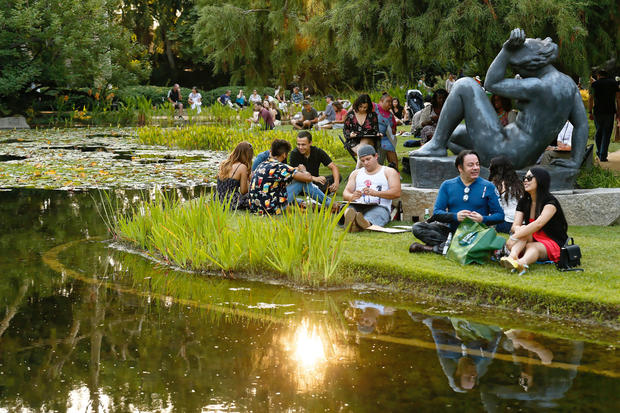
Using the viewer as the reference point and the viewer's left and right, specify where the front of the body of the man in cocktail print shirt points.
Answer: facing away from the viewer and to the right of the viewer

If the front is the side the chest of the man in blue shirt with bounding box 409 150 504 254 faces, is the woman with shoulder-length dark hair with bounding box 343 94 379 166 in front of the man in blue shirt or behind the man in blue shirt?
behind

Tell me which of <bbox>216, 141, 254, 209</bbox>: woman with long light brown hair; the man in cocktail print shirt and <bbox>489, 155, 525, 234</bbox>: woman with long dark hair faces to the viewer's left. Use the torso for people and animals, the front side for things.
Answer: <bbox>489, 155, 525, 234</bbox>: woman with long dark hair

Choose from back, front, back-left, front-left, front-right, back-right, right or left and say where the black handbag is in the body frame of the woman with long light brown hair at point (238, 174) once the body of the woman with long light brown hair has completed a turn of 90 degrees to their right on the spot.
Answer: front

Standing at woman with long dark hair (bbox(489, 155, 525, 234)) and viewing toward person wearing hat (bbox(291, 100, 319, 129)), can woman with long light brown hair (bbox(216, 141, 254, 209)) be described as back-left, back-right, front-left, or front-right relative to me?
front-left

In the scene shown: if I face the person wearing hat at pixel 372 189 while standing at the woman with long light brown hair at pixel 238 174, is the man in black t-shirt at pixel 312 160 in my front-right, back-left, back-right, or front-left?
front-left

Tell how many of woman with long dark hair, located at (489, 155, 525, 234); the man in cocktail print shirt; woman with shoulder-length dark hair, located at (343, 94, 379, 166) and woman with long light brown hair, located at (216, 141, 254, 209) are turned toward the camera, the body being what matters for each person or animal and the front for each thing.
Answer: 1

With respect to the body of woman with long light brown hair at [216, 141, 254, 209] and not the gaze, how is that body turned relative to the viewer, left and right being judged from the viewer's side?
facing away from the viewer and to the right of the viewer

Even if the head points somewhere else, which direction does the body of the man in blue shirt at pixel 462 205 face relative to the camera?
toward the camera

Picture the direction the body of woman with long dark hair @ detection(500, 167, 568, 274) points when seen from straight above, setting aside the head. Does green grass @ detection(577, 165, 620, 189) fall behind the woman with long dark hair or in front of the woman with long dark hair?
behind

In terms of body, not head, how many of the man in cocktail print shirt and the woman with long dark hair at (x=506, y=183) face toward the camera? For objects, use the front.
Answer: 0

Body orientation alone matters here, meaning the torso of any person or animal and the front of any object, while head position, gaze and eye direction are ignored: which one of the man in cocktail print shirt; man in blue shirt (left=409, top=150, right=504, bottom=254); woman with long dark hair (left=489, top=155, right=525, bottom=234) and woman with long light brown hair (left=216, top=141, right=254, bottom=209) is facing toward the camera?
the man in blue shirt

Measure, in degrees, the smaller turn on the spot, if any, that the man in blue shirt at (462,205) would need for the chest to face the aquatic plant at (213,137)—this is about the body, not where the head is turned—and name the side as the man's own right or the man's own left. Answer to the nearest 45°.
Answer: approximately 135° to the man's own right

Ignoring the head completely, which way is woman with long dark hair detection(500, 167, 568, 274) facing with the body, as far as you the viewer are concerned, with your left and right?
facing the viewer and to the left of the viewer

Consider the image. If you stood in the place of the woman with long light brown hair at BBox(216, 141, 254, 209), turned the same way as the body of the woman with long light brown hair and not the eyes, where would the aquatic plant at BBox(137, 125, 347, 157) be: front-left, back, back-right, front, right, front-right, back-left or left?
front-left

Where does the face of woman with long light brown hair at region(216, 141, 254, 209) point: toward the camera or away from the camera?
away from the camera

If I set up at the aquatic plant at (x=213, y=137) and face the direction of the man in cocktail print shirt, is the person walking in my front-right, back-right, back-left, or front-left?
front-left
